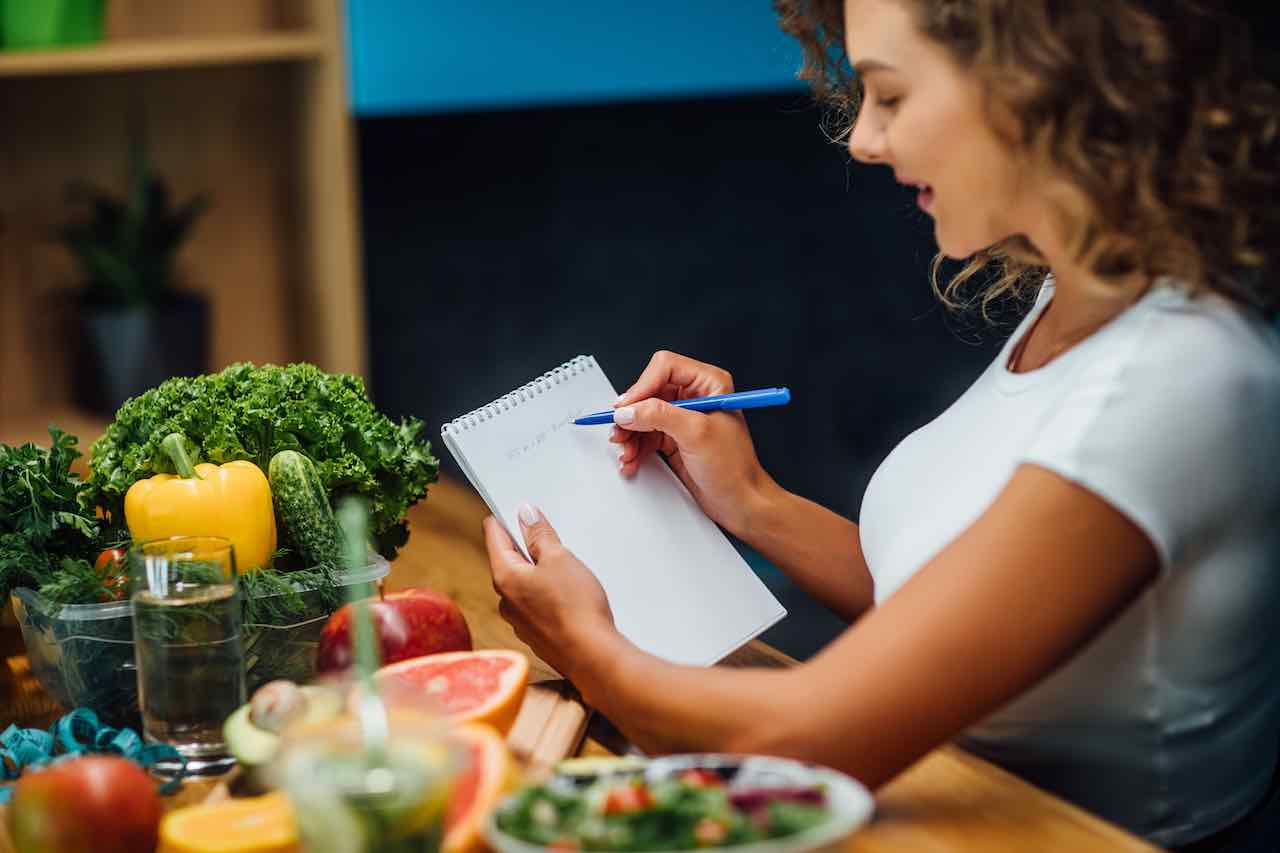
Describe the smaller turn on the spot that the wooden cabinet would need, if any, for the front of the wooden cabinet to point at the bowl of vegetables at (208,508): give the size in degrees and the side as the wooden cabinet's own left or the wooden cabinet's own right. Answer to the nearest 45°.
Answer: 0° — it already faces it

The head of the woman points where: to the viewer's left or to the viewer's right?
to the viewer's left

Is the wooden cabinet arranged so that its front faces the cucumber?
yes

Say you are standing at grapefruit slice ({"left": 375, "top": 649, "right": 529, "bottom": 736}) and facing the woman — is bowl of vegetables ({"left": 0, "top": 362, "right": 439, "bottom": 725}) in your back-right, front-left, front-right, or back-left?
back-left

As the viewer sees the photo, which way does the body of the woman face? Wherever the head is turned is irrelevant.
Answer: to the viewer's left

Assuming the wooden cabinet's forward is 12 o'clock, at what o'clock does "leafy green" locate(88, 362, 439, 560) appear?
The leafy green is roughly at 12 o'clock from the wooden cabinet.

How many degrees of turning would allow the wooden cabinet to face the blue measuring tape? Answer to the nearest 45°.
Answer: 0° — it already faces it

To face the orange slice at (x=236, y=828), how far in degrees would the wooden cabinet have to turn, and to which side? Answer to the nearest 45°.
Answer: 0° — it already faces it

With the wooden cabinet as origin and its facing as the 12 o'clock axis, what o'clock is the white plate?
The white plate is roughly at 12 o'clock from the wooden cabinet.

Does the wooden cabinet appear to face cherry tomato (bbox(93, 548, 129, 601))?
yes
